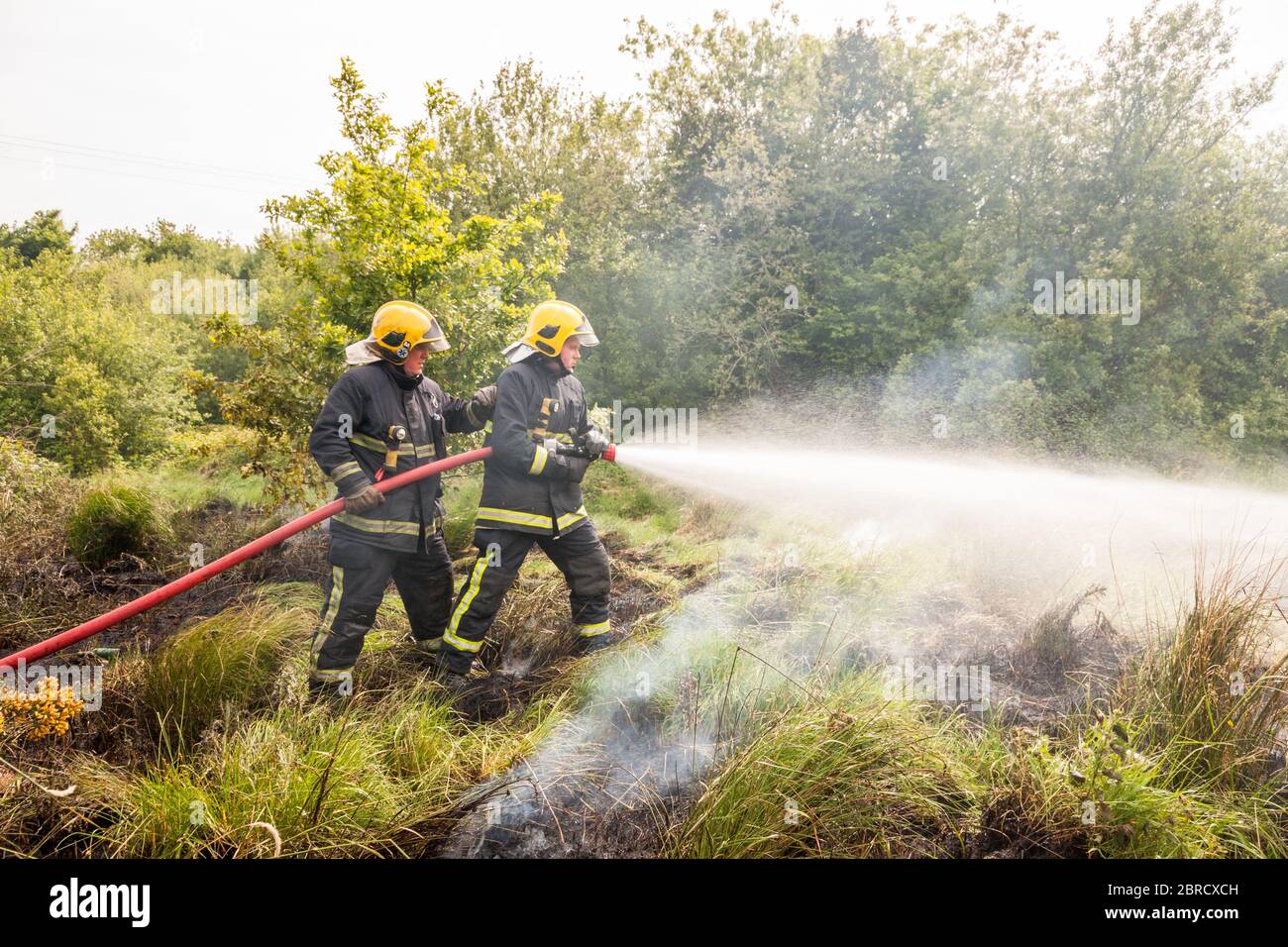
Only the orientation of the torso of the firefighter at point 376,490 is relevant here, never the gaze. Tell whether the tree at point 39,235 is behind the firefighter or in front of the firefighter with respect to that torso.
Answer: behind

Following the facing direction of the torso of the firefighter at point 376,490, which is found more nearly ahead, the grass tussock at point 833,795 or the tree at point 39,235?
the grass tussock

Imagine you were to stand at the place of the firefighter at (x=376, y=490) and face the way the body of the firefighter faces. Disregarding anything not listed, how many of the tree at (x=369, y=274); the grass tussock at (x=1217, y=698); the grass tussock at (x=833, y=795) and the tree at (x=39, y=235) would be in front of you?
2

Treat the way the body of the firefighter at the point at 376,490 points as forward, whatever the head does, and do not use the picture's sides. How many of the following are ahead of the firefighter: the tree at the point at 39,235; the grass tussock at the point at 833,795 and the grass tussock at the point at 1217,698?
2

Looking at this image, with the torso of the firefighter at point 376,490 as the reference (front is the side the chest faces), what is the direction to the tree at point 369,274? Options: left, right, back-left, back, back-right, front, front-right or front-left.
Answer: back-left

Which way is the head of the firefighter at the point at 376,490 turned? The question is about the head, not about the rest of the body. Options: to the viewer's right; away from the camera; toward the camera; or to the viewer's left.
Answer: to the viewer's right

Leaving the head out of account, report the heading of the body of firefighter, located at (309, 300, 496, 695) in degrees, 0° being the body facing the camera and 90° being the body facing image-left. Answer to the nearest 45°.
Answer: approximately 315°

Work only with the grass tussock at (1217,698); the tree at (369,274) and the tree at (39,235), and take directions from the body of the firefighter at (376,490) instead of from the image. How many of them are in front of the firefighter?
1

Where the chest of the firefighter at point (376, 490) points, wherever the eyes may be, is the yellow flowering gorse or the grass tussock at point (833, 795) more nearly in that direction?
the grass tussock

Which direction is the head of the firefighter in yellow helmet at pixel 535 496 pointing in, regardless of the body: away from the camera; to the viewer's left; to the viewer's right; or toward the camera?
to the viewer's right

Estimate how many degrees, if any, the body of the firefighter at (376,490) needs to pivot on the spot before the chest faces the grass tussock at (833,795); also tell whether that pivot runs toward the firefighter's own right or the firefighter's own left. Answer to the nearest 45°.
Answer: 0° — they already face it

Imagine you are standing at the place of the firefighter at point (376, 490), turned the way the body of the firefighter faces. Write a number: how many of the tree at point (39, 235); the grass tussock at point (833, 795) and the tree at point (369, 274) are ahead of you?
1

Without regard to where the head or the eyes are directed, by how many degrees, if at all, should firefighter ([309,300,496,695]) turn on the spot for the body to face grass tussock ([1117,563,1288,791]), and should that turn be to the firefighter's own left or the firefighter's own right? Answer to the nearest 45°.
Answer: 0° — they already face it
